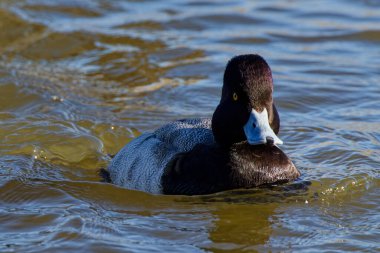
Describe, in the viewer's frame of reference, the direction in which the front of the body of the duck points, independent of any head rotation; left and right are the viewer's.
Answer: facing the viewer and to the right of the viewer
